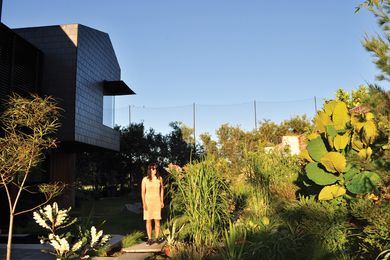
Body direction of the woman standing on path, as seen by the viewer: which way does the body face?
toward the camera

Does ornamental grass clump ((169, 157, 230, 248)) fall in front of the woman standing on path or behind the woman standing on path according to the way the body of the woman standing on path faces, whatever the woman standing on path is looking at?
in front

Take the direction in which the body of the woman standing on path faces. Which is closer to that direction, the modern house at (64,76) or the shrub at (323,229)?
the shrub

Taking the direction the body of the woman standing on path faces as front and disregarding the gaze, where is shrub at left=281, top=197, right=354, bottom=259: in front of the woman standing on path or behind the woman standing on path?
in front

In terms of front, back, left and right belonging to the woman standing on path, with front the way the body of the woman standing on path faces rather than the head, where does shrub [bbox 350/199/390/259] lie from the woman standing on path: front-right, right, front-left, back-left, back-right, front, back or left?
front-left

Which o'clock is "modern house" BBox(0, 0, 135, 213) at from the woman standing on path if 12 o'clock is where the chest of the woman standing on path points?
The modern house is roughly at 5 o'clock from the woman standing on path.

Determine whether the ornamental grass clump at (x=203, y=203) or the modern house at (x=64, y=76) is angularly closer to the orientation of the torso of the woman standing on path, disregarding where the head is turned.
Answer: the ornamental grass clump

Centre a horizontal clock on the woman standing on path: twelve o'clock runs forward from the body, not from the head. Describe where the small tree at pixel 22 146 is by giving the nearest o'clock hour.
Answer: The small tree is roughly at 1 o'clock from the woman standing on path.
